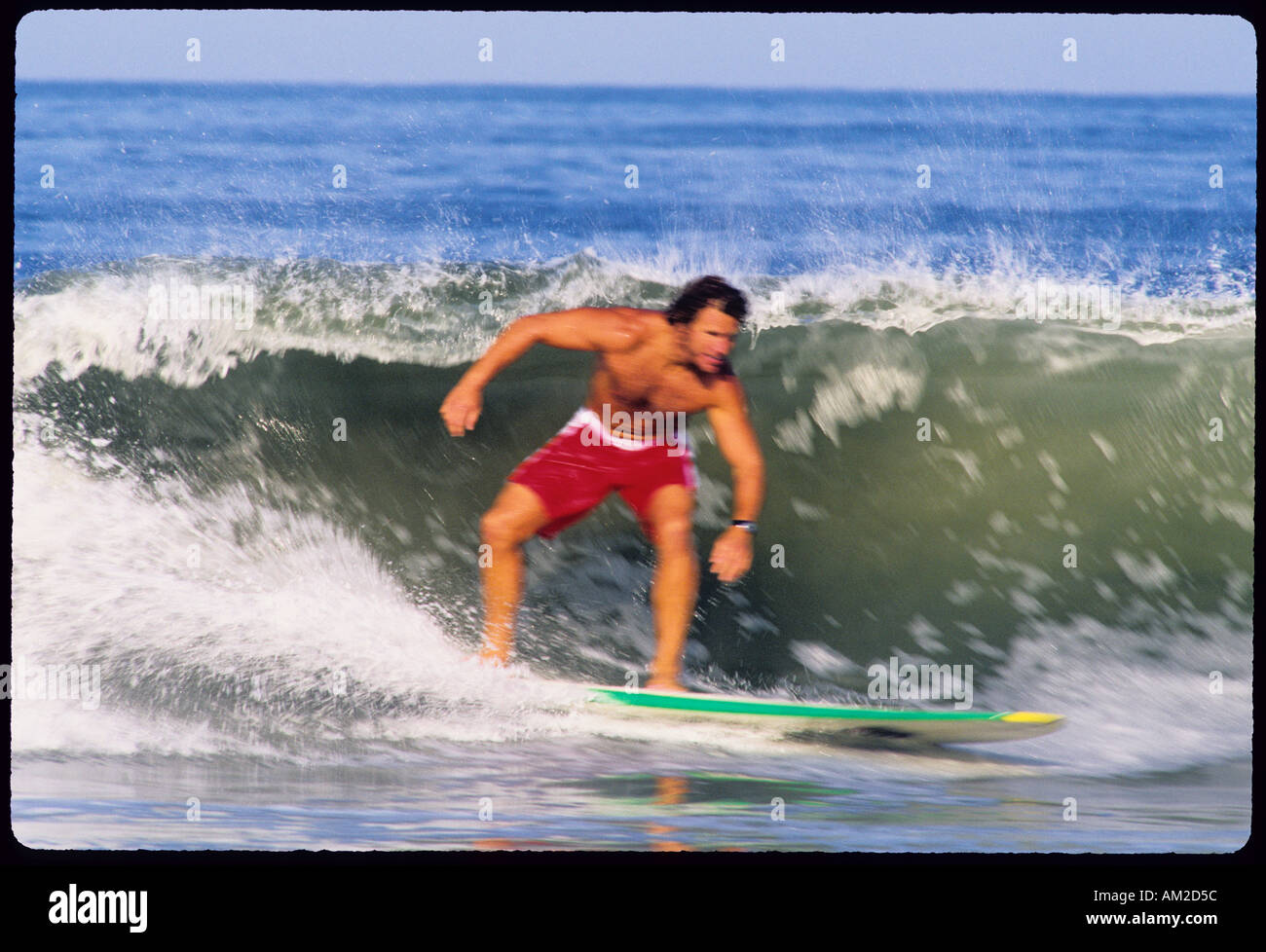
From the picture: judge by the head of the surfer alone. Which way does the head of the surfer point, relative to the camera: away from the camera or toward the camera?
toward the camera

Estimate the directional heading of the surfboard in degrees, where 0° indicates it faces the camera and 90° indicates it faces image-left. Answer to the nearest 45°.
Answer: approximately 270°
